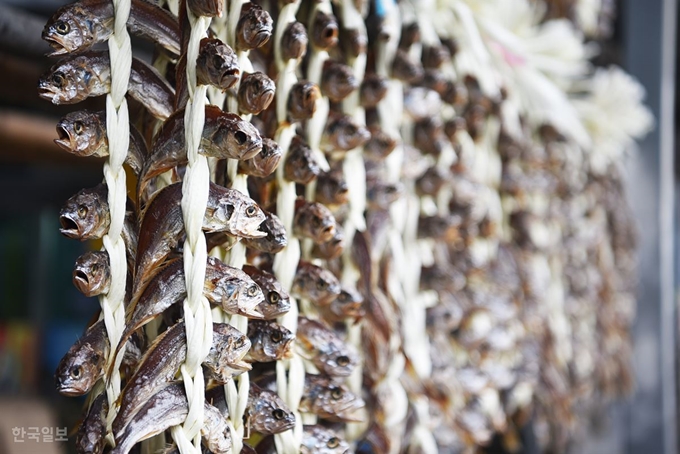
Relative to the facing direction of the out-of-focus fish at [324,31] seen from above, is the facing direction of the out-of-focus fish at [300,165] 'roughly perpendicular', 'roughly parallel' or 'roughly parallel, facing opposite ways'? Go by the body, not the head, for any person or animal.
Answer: roughly parallel

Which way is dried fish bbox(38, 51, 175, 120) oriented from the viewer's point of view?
to the viewer's left

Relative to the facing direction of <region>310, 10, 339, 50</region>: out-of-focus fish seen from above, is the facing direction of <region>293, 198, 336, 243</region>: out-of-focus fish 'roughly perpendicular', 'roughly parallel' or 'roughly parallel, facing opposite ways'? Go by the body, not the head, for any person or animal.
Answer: roughly parallel

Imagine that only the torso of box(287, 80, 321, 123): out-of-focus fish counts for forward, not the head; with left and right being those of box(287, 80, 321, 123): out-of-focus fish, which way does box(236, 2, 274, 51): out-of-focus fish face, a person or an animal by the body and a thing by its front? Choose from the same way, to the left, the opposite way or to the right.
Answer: the same way
